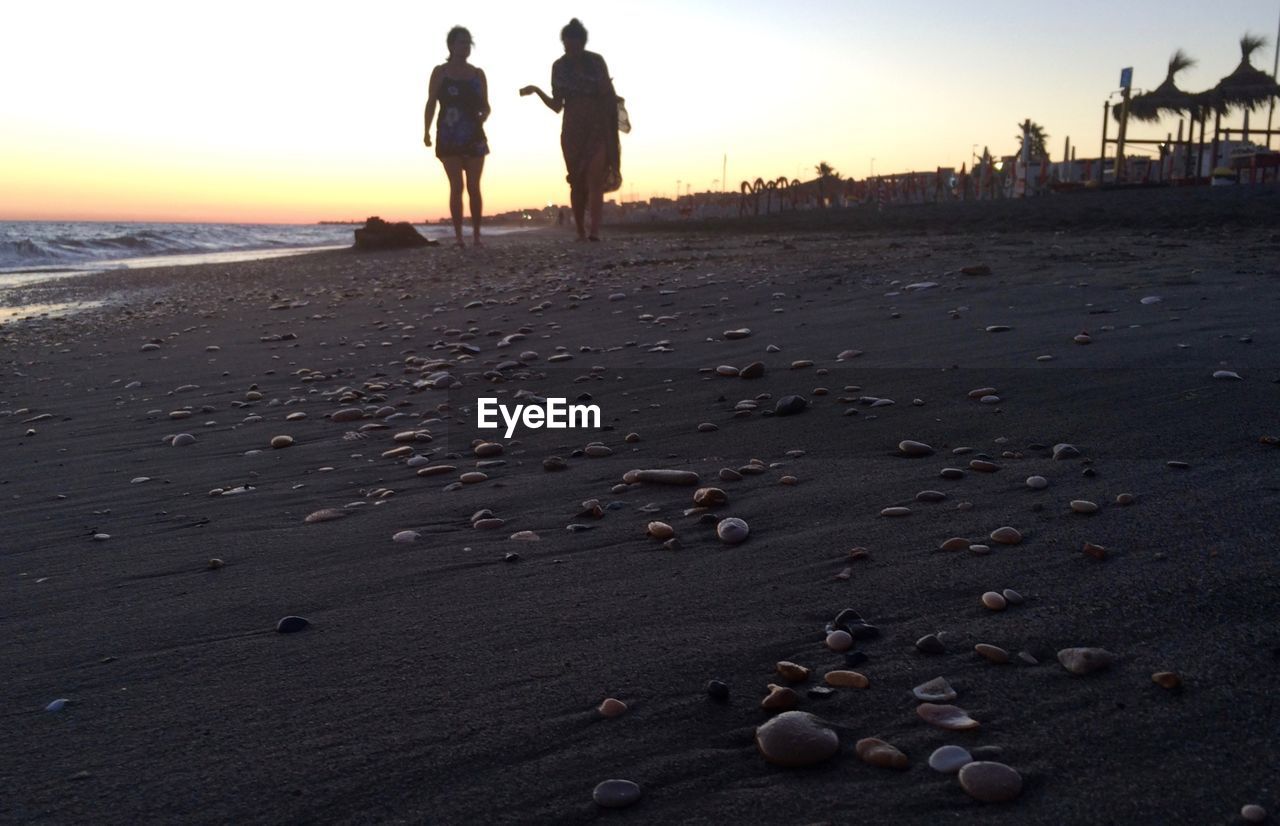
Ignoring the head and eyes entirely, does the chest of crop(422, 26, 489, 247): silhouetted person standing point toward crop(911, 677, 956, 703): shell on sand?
yes

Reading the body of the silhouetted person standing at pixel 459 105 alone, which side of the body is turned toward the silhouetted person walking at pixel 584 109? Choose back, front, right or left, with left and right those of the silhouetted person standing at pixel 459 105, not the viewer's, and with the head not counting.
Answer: left

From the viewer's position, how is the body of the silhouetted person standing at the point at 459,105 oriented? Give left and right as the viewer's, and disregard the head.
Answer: facing the viewer

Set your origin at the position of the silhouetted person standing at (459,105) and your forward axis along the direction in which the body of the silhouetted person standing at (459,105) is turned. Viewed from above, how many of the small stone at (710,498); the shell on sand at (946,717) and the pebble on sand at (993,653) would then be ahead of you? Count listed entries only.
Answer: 3

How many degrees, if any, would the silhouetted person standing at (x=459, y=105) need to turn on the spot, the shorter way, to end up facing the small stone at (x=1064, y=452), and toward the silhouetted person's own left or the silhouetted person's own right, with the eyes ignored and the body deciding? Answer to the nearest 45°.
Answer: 0° — they already face it

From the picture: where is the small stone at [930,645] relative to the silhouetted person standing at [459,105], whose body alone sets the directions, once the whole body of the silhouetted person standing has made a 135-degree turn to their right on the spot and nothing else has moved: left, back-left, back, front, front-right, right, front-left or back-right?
back-left

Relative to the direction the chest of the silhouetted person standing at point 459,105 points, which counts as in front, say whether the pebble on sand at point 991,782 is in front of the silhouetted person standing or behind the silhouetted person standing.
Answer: in front

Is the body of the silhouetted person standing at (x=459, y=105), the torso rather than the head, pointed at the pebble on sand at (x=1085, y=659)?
yes

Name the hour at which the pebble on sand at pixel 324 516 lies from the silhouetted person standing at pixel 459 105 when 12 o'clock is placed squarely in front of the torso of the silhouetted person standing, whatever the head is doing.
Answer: The pebble on sand is roughly at 12 o'clock from the silhouetted person standing.

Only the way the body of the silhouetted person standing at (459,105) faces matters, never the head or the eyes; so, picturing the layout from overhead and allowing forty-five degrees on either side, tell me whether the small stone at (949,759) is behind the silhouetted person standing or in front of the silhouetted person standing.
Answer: in front

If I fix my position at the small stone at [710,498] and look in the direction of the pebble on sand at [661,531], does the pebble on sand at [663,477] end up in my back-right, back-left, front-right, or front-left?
back-right

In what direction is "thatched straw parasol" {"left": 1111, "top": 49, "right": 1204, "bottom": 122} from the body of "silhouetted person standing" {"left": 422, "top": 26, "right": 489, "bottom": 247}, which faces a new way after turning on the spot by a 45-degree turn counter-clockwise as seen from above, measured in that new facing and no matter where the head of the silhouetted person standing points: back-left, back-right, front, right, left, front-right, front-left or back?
left

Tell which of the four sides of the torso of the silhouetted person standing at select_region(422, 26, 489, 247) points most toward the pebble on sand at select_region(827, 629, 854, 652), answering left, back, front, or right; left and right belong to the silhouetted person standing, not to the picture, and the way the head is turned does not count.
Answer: front

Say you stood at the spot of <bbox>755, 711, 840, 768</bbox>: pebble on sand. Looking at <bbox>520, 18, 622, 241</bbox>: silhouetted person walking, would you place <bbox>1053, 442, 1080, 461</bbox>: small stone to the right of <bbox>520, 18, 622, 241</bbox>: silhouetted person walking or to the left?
right

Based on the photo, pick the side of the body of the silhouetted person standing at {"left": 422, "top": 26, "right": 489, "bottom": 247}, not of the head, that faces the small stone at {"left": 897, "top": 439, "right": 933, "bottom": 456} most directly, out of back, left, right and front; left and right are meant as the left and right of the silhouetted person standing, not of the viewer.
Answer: front

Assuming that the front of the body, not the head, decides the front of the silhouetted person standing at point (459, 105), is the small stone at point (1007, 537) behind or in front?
in front

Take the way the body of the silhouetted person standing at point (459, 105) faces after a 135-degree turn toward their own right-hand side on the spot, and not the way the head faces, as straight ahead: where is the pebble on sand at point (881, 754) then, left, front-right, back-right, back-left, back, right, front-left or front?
back-left
